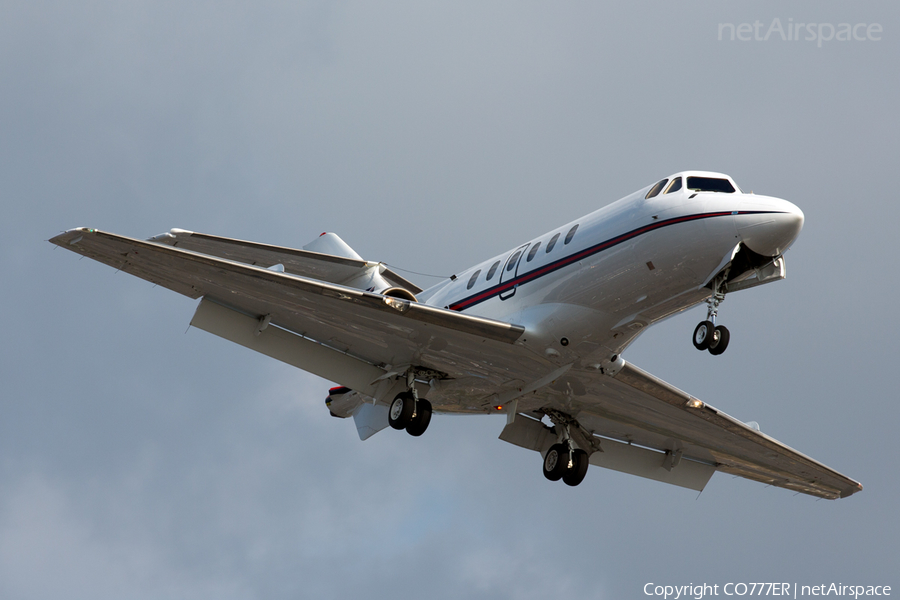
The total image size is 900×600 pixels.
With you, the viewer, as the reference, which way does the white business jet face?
facing the viewer and to the right of the viewer
